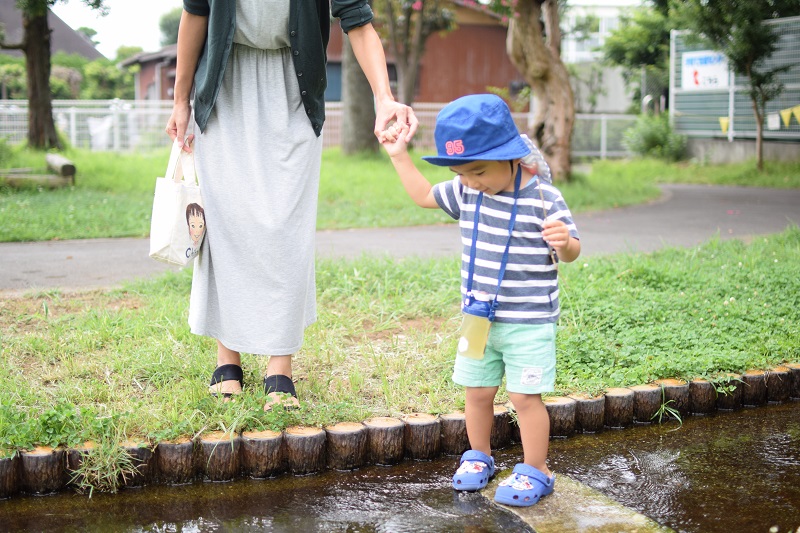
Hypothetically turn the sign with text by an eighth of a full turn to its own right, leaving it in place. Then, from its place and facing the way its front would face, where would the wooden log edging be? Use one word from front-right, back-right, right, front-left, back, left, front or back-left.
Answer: front-left

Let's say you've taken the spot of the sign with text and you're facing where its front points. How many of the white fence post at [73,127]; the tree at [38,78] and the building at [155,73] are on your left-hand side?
0

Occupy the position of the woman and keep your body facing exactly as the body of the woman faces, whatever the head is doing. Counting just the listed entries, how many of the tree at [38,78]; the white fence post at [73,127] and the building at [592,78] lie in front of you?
0

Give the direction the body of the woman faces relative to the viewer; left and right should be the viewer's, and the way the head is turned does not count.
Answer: facing the viewer

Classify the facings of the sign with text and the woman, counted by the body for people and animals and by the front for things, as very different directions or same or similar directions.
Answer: same or similar directions

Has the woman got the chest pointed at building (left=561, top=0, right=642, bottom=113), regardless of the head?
no

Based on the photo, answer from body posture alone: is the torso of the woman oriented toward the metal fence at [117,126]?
no

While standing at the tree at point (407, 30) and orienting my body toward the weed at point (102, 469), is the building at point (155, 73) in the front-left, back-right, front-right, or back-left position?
back-right

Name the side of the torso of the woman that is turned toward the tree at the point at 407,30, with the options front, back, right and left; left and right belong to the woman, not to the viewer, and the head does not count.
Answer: back

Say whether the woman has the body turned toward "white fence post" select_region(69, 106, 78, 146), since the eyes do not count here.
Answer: no

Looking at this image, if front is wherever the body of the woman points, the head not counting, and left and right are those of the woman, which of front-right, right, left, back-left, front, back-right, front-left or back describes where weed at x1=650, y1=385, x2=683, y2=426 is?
left

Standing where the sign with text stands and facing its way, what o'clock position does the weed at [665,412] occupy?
The weed is roughly at 12 o'clock from the sign with text.
